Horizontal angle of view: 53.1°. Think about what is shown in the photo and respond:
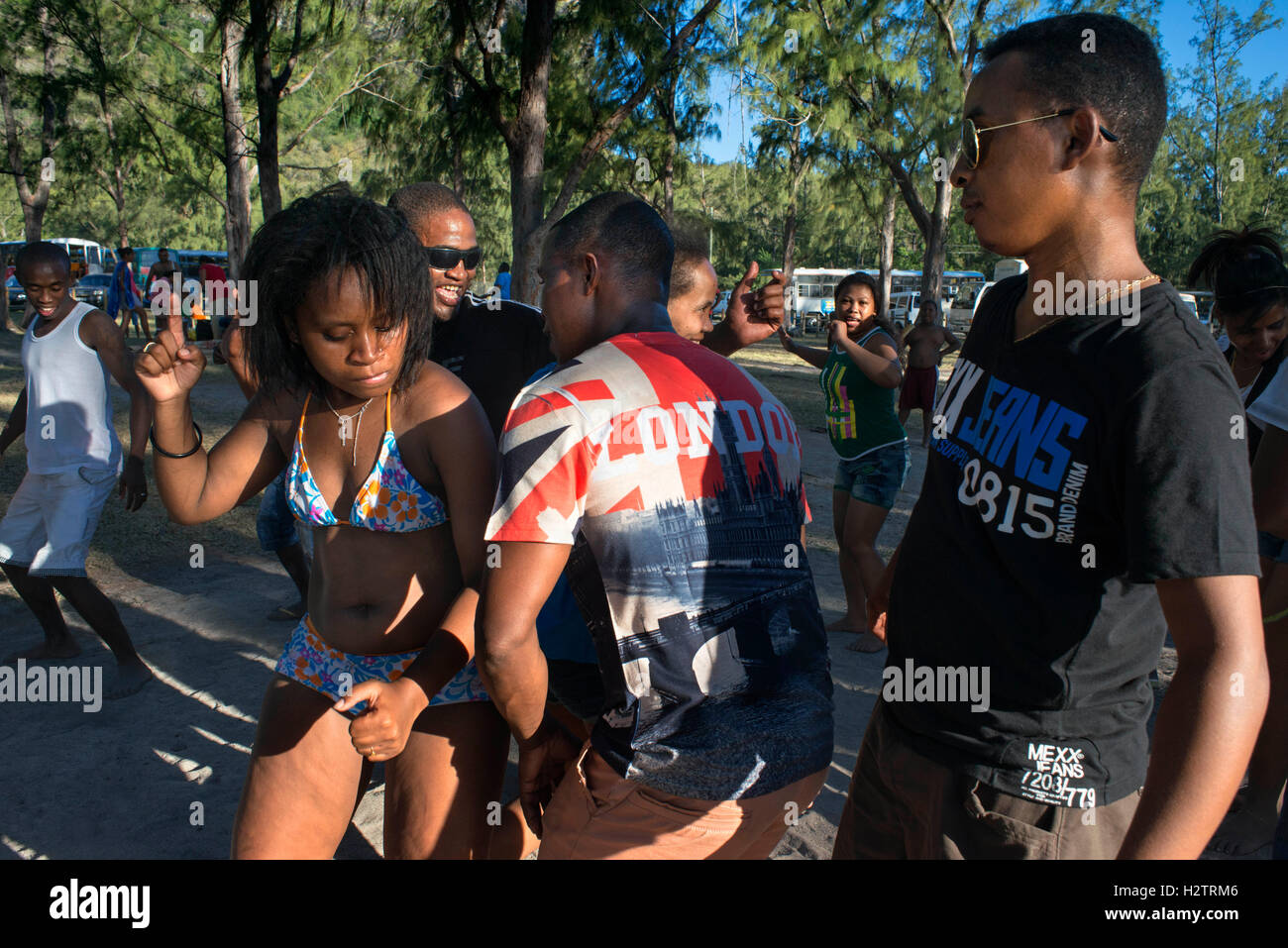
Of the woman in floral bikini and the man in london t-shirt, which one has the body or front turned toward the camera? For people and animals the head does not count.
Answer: the woman in floral bikini

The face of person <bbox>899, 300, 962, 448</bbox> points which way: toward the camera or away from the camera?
toward the camera

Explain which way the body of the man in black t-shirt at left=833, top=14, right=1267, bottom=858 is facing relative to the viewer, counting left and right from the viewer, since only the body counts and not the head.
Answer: facing the viewer and to the left of the viewer

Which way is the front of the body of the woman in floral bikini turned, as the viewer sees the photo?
toward the camera

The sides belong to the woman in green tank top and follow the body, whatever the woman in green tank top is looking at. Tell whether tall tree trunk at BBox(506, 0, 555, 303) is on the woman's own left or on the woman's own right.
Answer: on the woman's own right

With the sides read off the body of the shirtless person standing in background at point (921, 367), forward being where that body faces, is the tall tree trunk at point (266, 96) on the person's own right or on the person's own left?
on the person's own right

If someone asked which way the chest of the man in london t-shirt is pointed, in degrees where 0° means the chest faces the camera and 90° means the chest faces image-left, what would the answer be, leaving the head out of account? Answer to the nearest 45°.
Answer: approximately 135°

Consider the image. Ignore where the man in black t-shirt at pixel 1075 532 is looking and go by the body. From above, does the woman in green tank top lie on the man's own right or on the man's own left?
on the man's own right

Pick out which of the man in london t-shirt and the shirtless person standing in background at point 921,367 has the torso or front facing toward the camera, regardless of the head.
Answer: the shirtless person standing in background

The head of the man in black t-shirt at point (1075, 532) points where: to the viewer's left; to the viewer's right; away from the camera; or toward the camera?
to the viewer's left

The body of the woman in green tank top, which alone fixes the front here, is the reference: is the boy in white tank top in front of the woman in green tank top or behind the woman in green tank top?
in front
